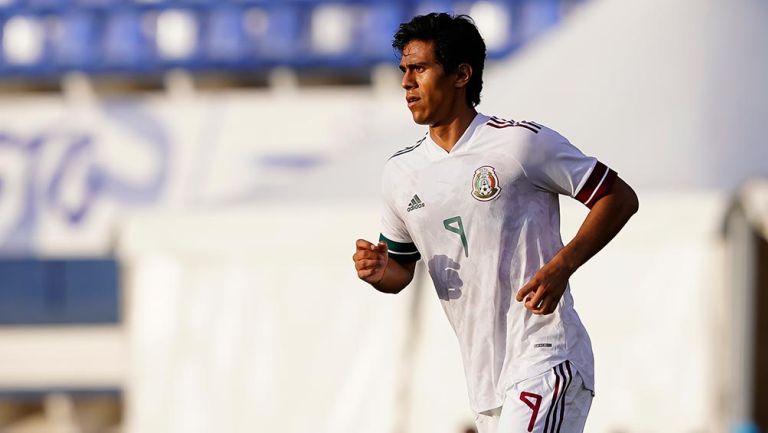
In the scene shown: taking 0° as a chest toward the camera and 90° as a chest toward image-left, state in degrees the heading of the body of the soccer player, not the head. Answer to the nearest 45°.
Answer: approximately 45°
